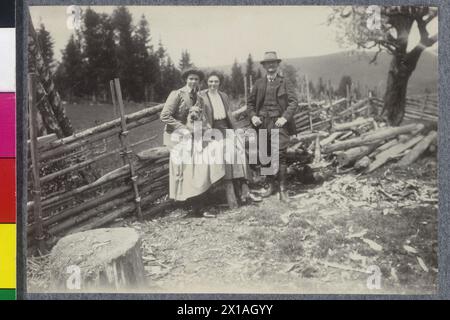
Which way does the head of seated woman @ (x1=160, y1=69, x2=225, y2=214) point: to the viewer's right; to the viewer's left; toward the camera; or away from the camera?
toward the camera

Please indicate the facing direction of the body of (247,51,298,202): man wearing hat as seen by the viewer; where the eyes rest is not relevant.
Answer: toward the camera

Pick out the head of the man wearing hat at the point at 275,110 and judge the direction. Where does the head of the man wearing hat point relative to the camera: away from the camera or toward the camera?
toward the camera
